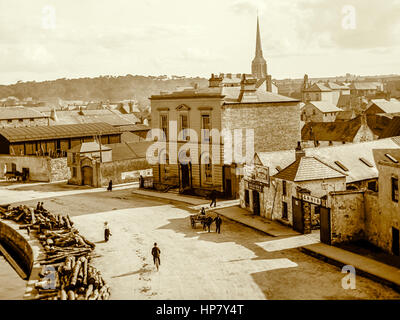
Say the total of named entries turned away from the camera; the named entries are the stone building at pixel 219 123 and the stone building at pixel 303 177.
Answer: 0

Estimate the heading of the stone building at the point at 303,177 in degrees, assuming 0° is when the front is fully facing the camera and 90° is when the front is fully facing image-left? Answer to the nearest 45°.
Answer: approximately 45°

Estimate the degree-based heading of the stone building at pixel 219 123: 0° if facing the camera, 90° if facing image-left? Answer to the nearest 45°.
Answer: approximately 45°

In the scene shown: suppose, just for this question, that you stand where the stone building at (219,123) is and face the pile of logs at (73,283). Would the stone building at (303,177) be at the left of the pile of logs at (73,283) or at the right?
left

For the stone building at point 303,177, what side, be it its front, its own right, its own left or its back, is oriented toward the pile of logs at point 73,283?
front

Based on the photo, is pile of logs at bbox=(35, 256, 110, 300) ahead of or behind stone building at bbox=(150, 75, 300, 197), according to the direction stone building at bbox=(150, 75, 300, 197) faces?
ahead

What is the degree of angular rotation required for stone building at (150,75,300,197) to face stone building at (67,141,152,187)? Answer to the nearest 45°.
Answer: approximately 90° to its right

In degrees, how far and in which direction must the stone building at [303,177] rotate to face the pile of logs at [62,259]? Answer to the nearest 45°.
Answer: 0° — it already faces it
